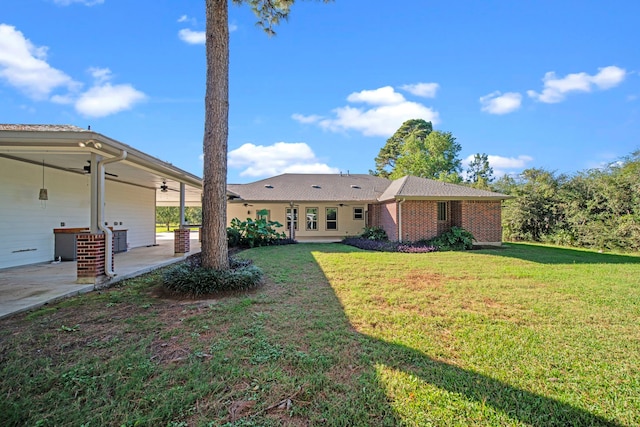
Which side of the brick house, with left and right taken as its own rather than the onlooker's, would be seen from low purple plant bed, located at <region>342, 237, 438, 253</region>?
back

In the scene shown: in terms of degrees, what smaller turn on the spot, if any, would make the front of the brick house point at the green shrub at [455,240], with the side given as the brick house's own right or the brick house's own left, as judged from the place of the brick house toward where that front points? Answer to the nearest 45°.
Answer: approximately 135° to the brick house's own right
